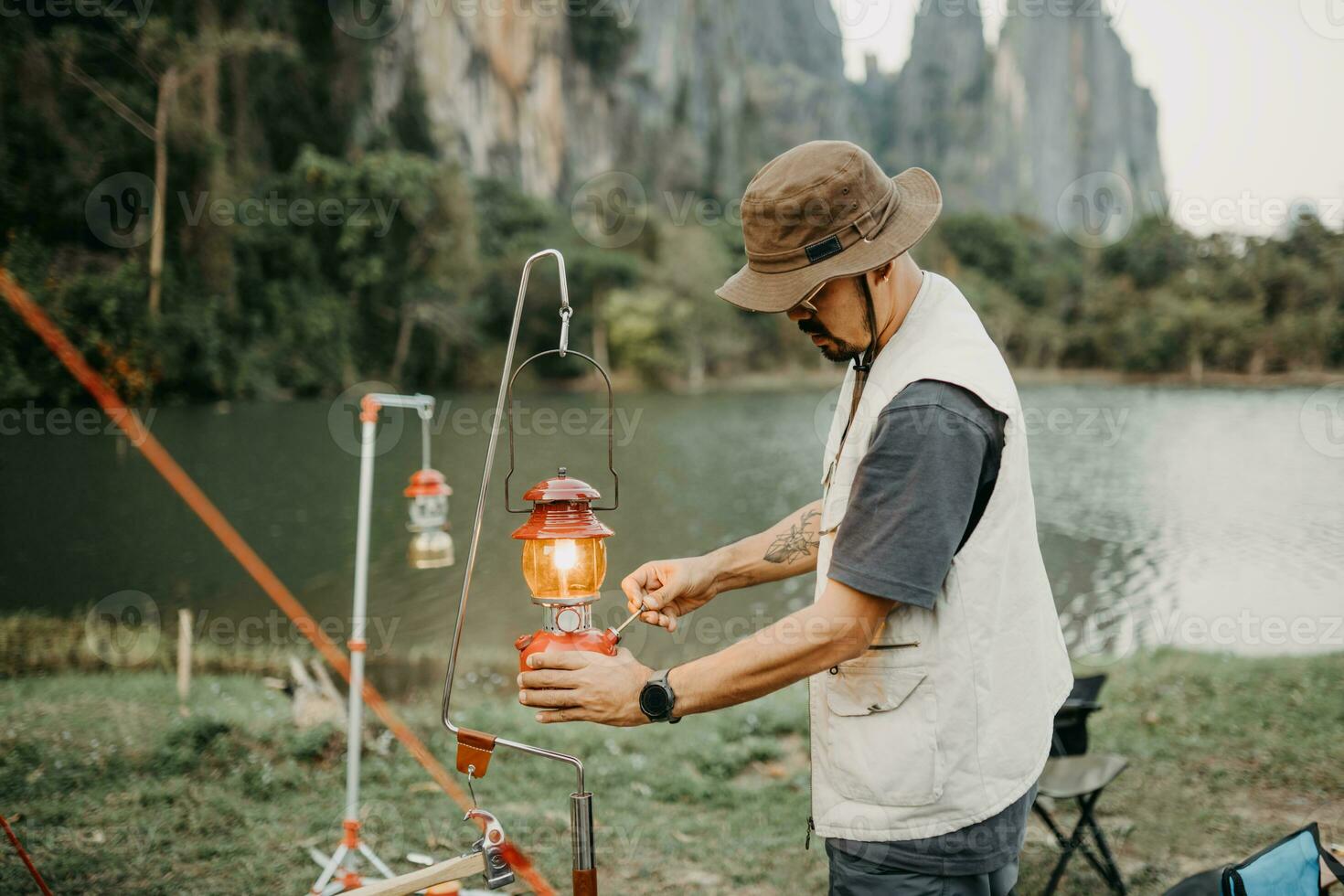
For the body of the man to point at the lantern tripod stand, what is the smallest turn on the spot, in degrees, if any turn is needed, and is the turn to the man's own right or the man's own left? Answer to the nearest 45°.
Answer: approximately 45° to the man's own right

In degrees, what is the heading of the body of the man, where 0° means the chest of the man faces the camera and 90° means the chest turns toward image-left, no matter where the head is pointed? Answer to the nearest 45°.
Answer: approximately 90°

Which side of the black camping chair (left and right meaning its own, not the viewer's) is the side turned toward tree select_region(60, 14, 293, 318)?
back

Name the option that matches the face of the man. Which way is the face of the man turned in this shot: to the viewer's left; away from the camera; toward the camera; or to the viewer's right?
to the viewer's left

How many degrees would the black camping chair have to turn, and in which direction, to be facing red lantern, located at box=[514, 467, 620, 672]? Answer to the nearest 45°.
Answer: approximately 45° to its right

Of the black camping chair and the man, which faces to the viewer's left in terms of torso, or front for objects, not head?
the man

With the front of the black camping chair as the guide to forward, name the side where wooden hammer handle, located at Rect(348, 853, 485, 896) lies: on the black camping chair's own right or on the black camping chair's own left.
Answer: on the black camping chair's own right

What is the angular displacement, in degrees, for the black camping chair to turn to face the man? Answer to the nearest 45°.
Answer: approximately 45° to its right

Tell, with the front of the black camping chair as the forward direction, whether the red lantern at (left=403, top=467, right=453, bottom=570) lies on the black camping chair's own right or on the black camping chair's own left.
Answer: on the black camping chair's own right

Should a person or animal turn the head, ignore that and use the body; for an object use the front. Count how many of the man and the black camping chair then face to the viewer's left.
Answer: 1

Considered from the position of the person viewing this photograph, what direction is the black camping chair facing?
facing the viewer and to the right of the viewer
